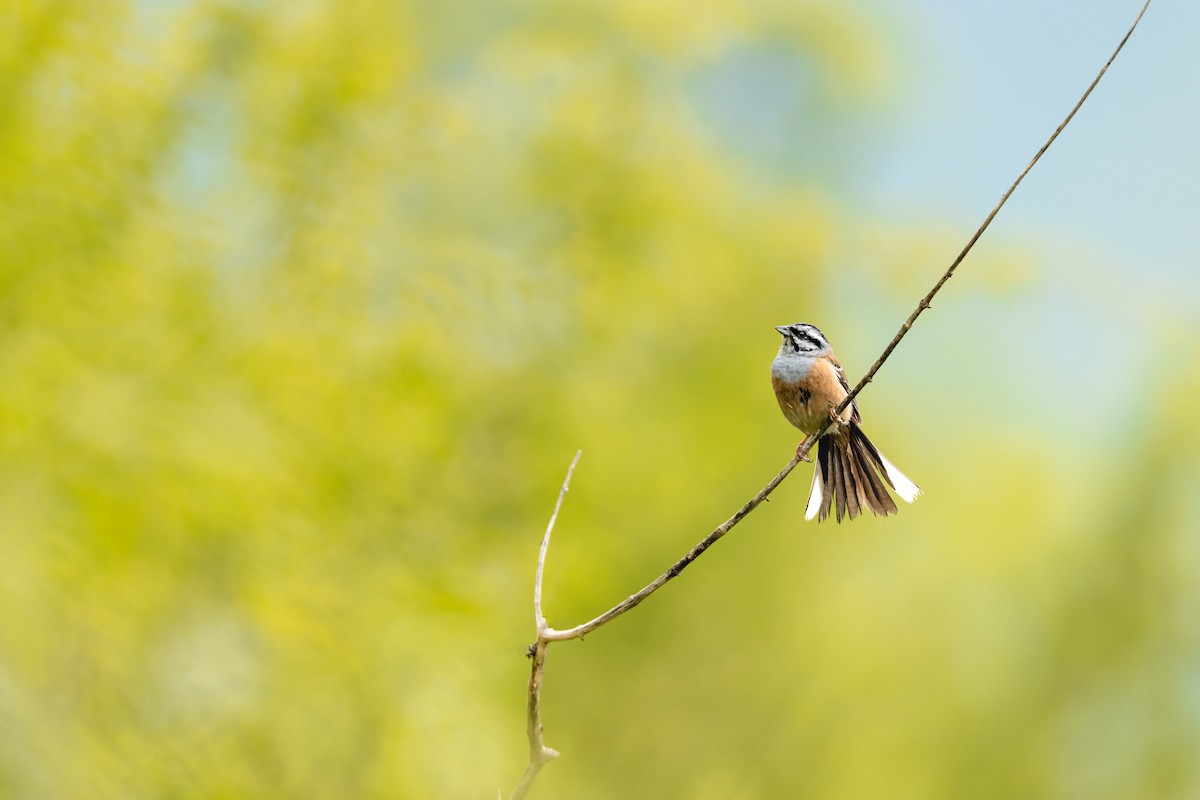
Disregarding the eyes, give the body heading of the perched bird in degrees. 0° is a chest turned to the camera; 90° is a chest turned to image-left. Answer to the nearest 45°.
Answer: approximately 45°

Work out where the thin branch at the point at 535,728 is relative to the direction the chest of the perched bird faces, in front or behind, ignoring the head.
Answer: in front
